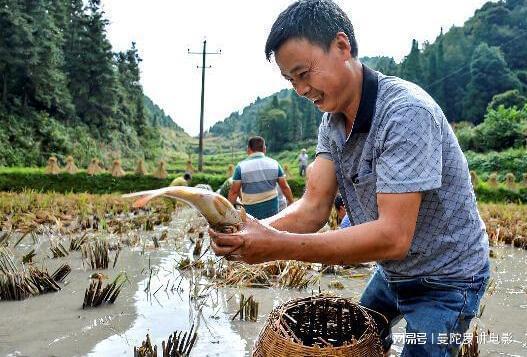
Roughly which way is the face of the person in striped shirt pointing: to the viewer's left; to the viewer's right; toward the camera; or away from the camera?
away from the camera

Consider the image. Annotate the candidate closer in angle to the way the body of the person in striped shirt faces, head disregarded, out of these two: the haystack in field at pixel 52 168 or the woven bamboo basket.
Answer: the haystack in field

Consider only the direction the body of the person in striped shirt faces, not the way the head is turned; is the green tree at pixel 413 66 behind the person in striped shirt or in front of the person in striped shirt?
in front

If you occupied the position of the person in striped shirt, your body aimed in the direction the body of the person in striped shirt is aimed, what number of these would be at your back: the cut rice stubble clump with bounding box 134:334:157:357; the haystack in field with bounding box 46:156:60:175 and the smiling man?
2

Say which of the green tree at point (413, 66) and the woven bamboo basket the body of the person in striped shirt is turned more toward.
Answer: the green tree

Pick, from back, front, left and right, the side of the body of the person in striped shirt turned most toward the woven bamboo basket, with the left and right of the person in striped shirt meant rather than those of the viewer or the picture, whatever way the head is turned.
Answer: back

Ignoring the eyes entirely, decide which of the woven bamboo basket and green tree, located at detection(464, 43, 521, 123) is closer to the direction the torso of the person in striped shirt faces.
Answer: the green tree

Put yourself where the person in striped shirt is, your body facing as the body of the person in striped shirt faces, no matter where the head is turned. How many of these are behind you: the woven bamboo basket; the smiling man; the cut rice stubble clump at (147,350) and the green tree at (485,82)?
3

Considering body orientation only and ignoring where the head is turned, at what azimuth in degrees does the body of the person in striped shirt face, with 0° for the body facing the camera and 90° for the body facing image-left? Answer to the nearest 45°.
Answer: approximately 180°

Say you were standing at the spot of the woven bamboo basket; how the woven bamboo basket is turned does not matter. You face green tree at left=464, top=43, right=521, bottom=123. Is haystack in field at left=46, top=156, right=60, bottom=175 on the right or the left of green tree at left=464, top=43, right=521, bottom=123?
left

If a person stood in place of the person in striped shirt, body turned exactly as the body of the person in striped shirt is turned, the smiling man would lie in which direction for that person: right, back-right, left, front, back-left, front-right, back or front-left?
back

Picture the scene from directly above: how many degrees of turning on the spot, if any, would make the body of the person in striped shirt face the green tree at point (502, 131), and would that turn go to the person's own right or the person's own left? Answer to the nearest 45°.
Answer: approximately 45° to the person's own right

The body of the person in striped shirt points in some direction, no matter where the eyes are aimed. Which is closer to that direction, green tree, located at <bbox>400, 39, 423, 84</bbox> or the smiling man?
the green tree

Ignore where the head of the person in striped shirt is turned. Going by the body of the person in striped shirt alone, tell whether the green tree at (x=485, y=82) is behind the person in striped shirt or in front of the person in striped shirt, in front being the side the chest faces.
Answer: in front

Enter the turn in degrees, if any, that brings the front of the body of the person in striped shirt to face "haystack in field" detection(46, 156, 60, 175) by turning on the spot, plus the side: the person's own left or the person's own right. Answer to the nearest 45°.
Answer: approximately 45° to the person's own left

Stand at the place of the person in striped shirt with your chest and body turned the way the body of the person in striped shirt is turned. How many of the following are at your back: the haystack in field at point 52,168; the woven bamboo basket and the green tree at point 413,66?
1
